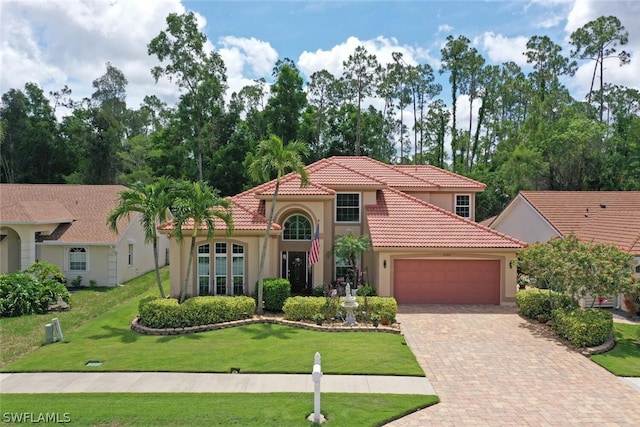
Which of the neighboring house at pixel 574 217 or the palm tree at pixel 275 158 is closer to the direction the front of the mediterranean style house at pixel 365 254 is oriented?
the palm tree

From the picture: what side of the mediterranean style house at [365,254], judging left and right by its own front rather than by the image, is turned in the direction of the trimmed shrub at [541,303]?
left

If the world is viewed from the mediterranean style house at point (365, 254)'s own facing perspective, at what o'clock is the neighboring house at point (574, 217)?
The neighboring house is roughly at 8 o'clock from the mediterranean style house.

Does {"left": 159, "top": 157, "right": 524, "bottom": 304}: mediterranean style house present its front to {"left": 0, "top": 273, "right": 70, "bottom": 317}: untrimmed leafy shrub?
no

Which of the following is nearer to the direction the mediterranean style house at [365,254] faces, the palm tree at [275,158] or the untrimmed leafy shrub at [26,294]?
the palm tree

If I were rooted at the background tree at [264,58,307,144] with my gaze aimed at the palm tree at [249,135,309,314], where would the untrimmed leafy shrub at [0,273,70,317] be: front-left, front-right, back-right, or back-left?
front-right

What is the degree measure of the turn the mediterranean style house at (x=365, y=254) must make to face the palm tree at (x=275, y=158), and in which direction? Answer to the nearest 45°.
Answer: approximately 45° to its right

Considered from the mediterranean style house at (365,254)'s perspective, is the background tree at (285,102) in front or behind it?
behind

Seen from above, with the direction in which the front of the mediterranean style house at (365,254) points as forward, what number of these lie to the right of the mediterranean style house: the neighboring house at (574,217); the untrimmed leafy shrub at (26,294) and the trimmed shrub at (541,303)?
1

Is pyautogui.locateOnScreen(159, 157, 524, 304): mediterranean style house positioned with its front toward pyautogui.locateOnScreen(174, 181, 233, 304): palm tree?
no

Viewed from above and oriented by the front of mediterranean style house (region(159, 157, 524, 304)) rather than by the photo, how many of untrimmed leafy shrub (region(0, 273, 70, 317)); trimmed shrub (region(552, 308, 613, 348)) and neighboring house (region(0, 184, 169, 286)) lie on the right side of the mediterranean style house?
2

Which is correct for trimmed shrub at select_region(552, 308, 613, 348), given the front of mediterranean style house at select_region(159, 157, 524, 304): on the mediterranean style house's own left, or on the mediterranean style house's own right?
on the mediterranean style house's own left

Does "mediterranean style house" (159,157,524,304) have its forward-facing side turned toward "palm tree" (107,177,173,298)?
no

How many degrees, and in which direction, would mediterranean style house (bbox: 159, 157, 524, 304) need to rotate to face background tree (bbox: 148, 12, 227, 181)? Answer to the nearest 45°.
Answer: approximately 135° to its right

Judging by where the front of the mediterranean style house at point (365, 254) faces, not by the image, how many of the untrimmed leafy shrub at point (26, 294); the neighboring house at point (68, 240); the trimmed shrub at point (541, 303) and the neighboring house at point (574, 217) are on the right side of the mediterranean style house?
2

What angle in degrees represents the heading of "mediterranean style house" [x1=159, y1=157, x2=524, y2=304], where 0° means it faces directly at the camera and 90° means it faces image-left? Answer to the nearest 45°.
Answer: approximately 0°

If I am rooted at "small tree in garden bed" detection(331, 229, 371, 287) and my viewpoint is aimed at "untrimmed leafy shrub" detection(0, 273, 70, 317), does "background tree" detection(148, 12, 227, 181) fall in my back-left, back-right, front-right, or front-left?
front-right

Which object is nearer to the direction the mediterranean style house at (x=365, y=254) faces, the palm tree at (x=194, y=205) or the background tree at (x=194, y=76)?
the palm tree

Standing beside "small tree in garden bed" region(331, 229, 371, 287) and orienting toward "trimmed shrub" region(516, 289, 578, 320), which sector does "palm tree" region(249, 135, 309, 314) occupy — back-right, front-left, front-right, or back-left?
back-right

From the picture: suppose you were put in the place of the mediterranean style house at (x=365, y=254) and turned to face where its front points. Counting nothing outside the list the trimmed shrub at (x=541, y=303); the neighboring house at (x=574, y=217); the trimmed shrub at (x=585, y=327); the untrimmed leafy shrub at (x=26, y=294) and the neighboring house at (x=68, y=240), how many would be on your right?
2
